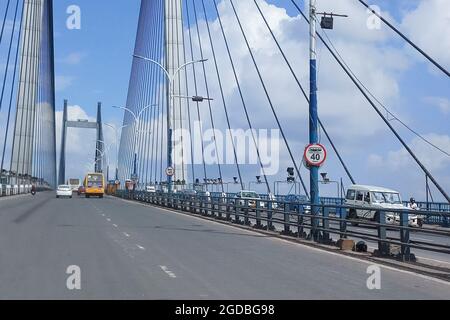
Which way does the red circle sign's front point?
toward the camera
